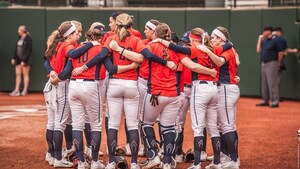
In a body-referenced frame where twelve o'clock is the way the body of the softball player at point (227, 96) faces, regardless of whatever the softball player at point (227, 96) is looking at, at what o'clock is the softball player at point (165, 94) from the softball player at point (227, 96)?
the softball player at point (165, 94) is roughly at 11 o'clock from the softball player at point (227, 96).

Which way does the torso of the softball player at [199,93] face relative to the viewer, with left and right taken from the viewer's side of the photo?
facing away from the viewer and to the left of the viewer

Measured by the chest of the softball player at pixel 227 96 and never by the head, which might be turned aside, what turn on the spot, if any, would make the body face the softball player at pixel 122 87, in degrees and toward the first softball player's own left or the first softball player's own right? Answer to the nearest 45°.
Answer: approximately 45° to the first softball player's own left

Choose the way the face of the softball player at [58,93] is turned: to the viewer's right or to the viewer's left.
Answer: to the viewer's right

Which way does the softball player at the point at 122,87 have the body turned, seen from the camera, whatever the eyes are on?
away from the camera

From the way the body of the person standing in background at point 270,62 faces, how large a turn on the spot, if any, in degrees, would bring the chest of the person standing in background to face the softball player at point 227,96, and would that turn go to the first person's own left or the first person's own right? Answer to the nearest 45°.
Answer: approximately 45° to the first person's own left

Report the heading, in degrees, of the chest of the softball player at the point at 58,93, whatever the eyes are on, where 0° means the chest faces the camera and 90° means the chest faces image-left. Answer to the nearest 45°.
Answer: approximately 270°

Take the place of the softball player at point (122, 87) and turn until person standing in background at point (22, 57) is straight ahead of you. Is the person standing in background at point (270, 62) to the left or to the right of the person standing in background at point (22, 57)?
right

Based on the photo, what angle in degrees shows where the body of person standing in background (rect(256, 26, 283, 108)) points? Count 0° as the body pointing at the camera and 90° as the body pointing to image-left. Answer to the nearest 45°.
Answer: approximately 45°

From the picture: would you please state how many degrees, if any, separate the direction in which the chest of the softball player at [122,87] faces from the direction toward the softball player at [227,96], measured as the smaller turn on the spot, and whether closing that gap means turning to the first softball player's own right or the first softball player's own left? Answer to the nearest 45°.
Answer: approximately 90° to the first softball player's own right

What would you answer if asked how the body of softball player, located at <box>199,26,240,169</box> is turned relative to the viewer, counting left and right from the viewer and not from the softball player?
facing to the left of the viewer

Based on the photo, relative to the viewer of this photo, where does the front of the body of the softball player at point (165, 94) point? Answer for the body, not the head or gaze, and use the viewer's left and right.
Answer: facing away from the viewer
